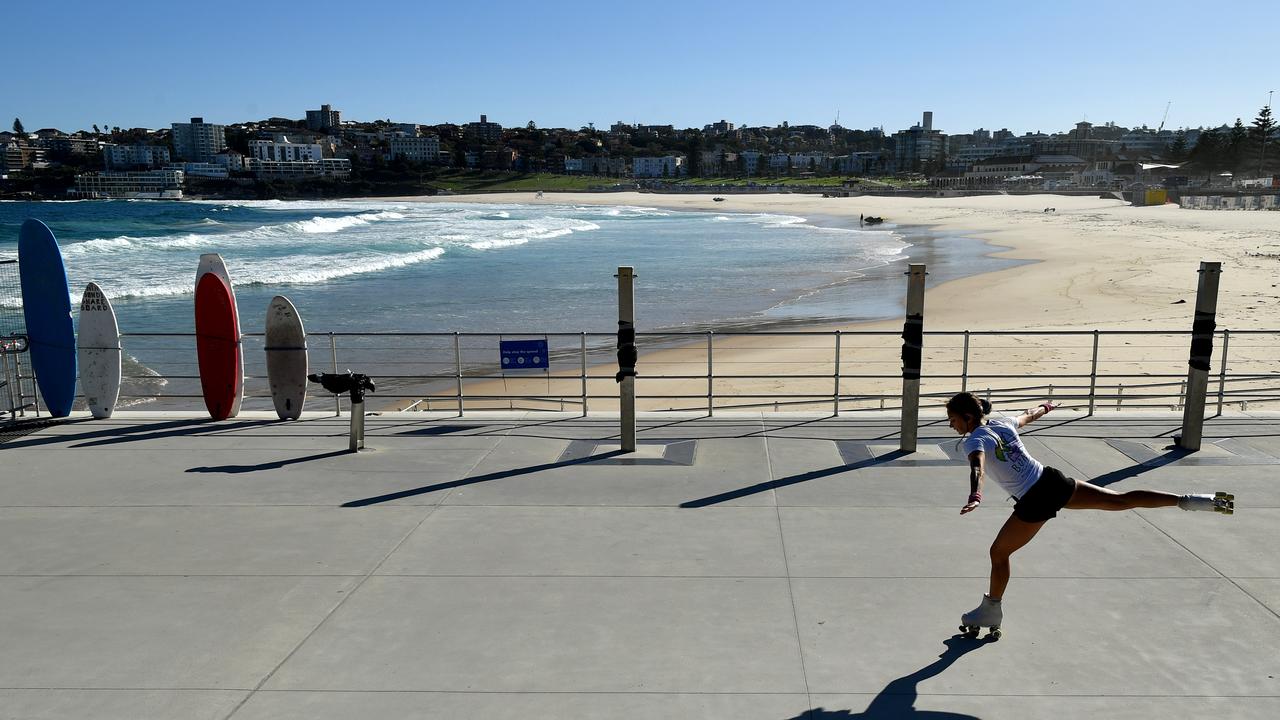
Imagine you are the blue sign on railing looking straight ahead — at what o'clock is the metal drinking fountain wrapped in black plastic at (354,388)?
The metal drinking fountain wrapped in black plastic is roughly at 2 o'clock from the blue sign on railing.

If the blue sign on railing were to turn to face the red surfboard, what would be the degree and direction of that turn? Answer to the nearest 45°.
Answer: approximately 90° to its right

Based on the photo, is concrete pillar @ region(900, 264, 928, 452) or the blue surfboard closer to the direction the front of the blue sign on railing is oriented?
the concrete pillar

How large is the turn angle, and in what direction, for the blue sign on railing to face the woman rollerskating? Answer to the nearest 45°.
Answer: approximately 45° to its left

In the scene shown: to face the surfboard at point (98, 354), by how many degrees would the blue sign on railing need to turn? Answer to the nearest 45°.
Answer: approximately 90° to its right

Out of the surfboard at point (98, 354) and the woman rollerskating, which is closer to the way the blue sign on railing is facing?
the woman rollerskating

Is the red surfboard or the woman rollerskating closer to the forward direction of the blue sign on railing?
the woman rollerskating

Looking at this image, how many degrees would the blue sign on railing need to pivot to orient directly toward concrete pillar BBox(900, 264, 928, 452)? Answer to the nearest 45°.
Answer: approximately 45° to its left

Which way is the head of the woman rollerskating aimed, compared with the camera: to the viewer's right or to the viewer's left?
to the viewer's left

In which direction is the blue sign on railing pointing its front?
toward the camera

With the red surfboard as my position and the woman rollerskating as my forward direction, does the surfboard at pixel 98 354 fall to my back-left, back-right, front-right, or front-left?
back-right

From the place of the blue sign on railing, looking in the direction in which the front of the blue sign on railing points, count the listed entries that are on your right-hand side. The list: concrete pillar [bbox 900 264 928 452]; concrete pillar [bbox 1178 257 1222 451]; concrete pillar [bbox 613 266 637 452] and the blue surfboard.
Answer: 1
